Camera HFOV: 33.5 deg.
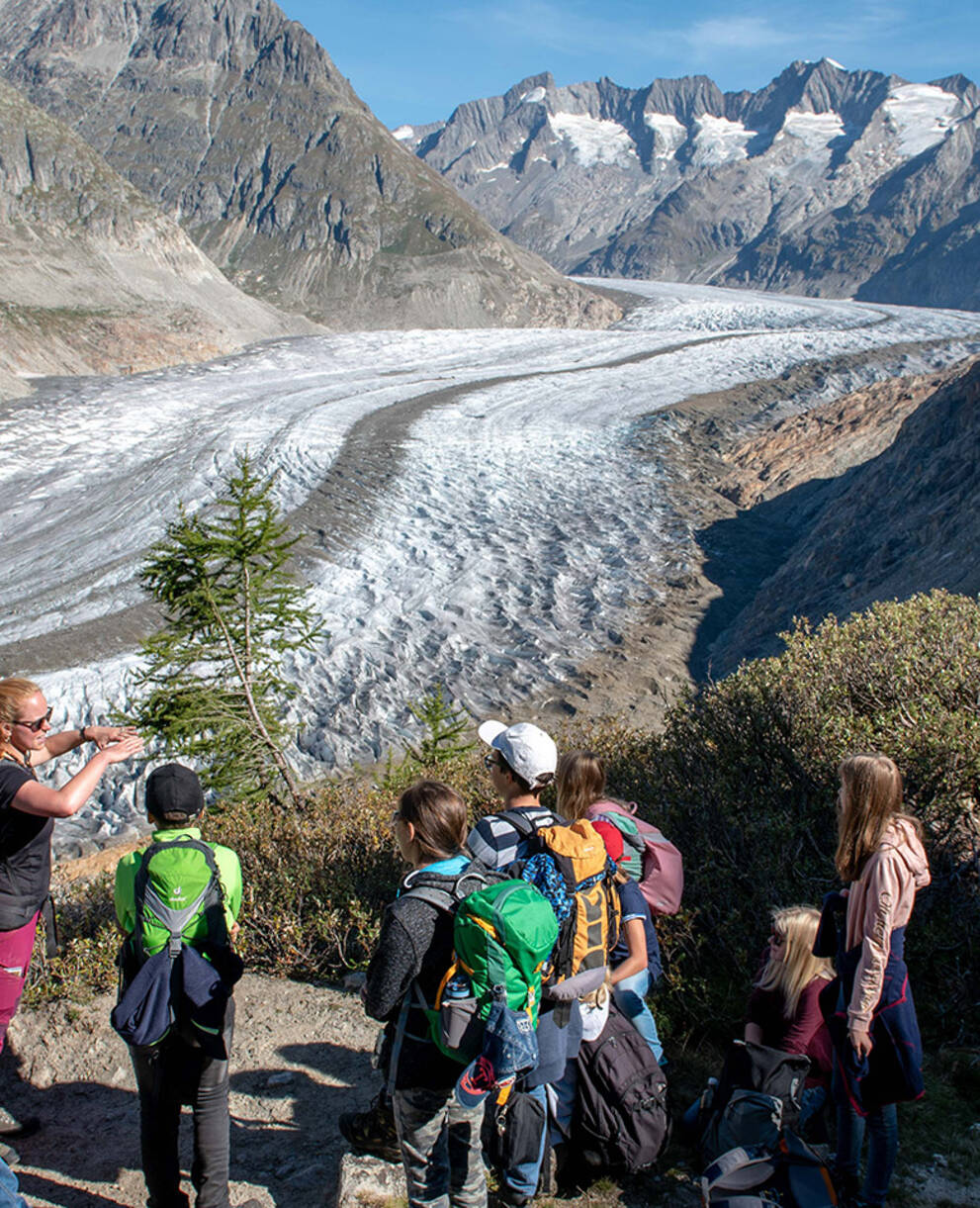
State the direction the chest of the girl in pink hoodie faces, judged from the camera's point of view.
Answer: to the viewer's left

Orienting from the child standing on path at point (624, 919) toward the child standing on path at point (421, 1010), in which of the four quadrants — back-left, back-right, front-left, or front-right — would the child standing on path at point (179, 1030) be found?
front-right

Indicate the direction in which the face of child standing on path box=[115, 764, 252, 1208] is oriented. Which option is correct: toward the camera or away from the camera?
away from the camera

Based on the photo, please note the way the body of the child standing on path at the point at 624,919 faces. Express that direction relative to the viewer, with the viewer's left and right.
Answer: facing away from the viewer and to the left of the viewer

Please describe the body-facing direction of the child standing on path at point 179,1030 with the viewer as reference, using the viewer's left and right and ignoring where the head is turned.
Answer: facing away from the viewer

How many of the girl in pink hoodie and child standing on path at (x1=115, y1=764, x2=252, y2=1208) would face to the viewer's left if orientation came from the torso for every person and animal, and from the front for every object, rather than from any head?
1

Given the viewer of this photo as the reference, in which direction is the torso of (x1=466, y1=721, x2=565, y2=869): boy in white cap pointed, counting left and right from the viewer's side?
facing away from the viewer and to the left of the viewer

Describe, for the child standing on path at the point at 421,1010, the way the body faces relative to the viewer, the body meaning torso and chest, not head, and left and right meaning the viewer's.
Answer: facing away from the viewer and to the left of the viewer

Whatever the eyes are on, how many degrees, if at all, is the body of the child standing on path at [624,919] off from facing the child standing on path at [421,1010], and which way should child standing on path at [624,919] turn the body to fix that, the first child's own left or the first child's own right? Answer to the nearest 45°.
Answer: approximately 90° to the first child's own left

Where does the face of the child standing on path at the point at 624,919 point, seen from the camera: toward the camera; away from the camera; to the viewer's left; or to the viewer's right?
away from the camera

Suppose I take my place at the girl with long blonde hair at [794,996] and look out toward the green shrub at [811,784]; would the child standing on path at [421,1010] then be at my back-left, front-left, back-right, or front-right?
back-left
